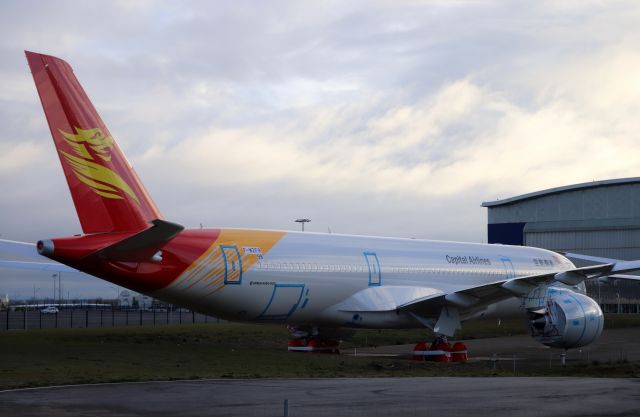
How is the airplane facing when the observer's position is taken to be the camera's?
facing away from the viewer and to the right of the viewer
